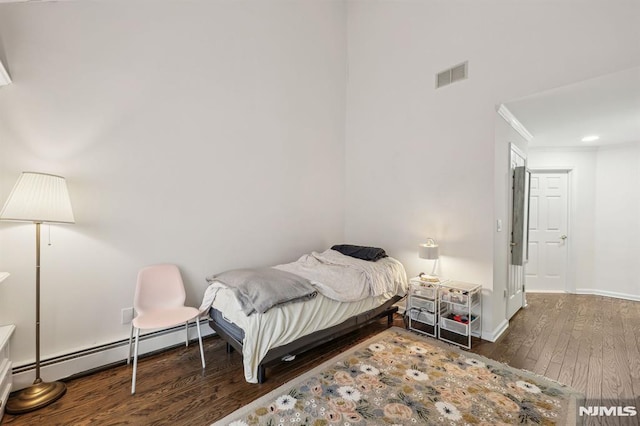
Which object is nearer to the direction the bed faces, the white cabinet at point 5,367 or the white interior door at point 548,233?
the white cabinet

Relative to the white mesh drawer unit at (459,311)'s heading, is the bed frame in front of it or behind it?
in front

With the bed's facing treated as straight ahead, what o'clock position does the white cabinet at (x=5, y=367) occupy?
The white cabinet is roughly at 1 o'clock from the bed.

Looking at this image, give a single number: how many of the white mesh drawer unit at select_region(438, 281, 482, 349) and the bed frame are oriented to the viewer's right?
0

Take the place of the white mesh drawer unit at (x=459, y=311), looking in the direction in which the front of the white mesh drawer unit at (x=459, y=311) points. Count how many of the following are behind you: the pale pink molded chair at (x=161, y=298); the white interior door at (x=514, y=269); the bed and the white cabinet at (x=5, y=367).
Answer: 1

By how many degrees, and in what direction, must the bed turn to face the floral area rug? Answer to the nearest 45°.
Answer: approximately 90° to its left

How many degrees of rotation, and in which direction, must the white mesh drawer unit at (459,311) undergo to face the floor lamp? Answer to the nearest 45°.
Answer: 0° — it already faces it

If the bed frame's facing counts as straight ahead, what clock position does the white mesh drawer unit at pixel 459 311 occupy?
The white mesh drawer unit is roughly at 7 o'clock from the bed frame.

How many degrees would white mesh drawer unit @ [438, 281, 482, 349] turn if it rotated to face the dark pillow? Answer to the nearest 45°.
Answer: approximately 45° to its right
